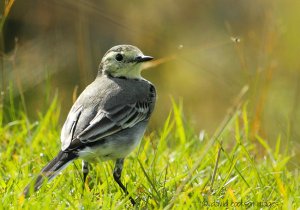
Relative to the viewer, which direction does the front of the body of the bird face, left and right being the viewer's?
facing away from the viewer and to the right of the viewer
